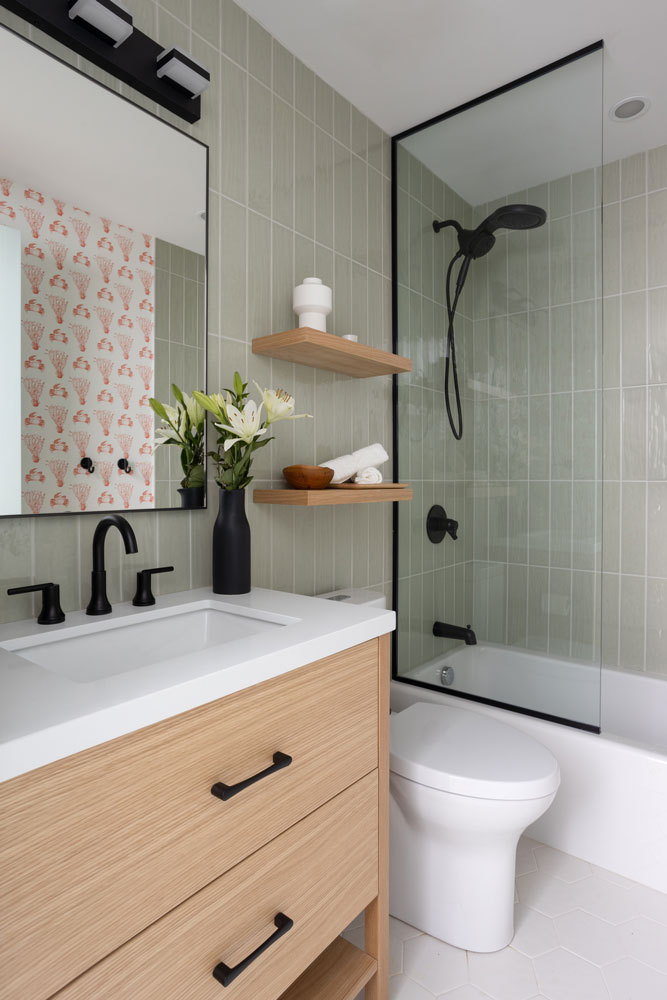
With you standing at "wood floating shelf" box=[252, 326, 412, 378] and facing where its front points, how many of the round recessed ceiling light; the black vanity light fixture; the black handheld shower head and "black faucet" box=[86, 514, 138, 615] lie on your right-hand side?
2

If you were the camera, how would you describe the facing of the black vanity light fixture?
facing the viewer and to the right of the viewer

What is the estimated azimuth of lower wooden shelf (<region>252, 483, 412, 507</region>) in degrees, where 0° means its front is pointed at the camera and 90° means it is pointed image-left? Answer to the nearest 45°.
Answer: approximately 315°

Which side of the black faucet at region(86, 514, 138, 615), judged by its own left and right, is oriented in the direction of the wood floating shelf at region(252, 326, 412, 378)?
left

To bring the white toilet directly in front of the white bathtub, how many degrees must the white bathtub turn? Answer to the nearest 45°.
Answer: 0° — it already faces it

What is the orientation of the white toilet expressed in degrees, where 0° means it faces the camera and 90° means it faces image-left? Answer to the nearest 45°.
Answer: approximately 315°
